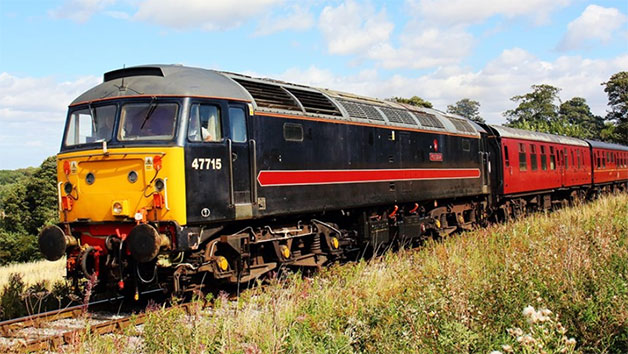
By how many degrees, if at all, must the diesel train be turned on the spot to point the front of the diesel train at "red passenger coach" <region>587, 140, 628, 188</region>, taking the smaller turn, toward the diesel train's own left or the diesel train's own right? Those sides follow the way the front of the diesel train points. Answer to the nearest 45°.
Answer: approximately 180°

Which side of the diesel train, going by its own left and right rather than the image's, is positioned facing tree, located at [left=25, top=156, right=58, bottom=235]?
right

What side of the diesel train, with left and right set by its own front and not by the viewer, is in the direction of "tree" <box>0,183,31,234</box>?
right

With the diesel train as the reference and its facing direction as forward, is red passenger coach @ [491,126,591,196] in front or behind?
behind

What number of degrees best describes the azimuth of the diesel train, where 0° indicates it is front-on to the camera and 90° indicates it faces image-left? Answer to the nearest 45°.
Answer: approximately 45°
